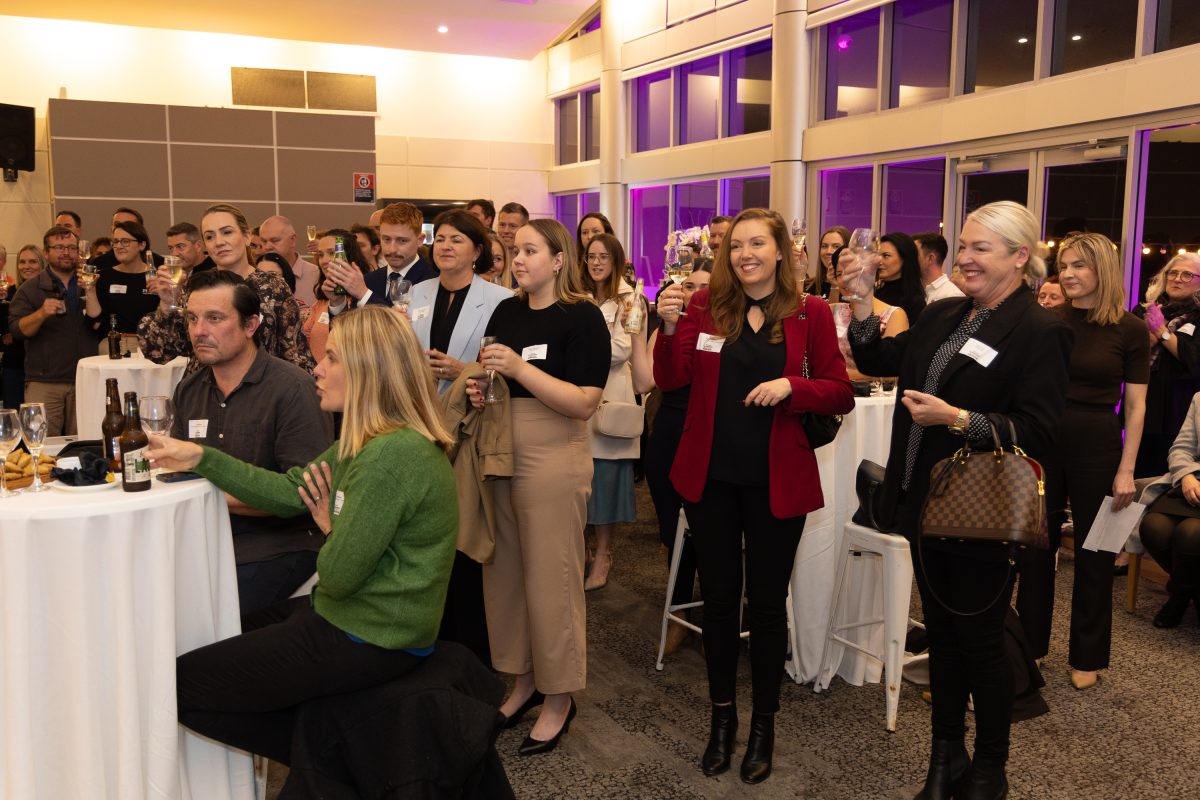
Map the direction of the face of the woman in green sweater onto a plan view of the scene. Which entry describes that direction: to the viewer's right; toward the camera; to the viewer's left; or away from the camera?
to the viewer's left

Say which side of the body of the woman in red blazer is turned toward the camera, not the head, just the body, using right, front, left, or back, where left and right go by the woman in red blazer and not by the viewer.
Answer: front

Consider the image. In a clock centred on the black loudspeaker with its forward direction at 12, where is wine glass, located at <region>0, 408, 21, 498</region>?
The wine glass is roughly at 12 o'clock from the black loudspeaker.

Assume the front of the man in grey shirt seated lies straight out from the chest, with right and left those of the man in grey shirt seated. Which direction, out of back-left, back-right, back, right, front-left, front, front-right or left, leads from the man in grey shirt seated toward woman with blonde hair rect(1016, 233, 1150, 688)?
back-left

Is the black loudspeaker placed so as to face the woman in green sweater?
yes

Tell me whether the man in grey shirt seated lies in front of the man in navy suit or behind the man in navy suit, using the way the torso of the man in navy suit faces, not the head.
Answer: in front

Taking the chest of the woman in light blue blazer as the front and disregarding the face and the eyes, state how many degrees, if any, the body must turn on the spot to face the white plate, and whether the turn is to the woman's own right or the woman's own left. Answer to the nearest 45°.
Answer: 0° — they already face it

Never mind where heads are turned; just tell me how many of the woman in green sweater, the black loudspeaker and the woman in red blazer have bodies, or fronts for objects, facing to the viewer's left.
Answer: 1

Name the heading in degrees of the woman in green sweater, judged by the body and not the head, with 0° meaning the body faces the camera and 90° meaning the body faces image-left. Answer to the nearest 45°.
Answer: approximately 90°

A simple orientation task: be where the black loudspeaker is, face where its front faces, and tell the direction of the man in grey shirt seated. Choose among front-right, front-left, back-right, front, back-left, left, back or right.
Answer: front

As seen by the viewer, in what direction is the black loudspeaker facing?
toward the camera

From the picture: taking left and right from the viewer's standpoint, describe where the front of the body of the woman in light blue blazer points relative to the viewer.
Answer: facing the viewer and to the left of the viewer

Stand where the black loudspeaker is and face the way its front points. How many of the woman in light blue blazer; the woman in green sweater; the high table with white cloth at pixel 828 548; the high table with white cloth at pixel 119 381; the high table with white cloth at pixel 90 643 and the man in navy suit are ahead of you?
6

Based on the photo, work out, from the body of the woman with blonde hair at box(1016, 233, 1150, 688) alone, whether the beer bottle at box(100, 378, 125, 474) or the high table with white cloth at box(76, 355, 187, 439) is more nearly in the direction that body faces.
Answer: the beer bottle
